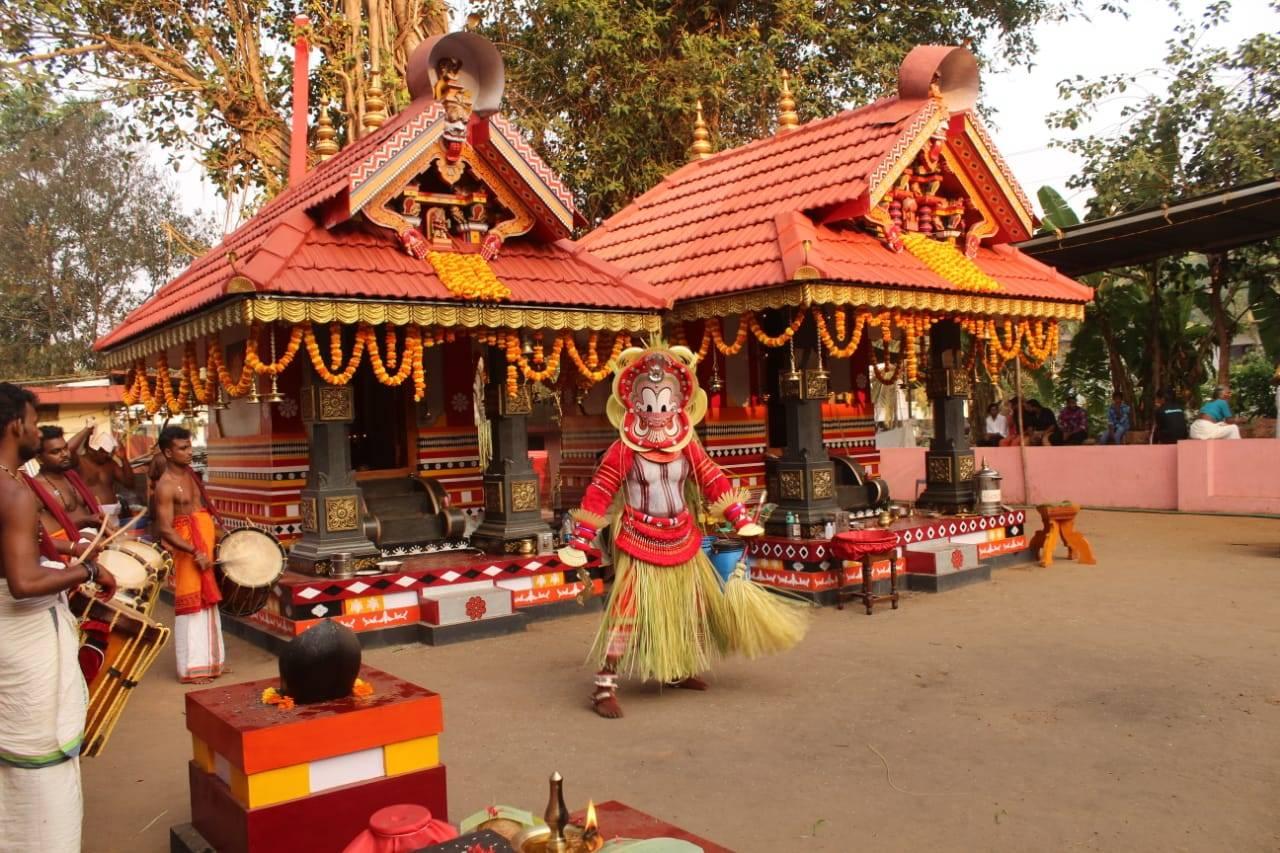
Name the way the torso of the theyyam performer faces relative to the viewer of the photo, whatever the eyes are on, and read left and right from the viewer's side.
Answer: facing the viewer

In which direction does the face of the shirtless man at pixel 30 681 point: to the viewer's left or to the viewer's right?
to the viewer's right

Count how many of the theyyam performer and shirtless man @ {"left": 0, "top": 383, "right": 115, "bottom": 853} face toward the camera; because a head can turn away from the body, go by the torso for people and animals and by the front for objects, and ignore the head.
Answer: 1

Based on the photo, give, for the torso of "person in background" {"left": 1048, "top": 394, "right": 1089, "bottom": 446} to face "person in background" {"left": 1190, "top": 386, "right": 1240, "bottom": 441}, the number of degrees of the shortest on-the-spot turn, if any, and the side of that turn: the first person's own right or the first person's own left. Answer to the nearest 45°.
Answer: approximately 90° to the first person's own left

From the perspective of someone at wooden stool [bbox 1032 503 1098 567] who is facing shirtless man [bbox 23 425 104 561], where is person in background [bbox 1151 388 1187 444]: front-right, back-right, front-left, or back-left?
back-right

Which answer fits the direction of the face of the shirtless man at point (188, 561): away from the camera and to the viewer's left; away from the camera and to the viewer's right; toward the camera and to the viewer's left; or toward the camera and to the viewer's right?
toward the camera and to the viewer's right

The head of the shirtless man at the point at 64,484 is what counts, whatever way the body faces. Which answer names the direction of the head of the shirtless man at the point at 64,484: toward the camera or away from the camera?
toward the camera

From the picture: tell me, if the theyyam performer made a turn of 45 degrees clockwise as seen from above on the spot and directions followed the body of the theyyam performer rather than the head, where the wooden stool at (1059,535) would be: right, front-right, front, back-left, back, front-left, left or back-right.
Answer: back

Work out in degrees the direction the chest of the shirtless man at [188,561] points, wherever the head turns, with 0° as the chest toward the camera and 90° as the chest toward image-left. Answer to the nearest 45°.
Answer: approximately 315°

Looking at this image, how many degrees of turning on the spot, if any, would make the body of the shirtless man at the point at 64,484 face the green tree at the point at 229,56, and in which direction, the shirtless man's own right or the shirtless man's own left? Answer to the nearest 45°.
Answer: approximately 135° to the shirtless man's own left

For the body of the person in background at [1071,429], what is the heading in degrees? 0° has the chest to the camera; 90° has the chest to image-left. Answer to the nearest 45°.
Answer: approximately 45°

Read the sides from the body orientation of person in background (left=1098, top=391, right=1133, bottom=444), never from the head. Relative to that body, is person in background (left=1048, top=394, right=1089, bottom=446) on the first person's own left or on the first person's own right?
on the first person's own right

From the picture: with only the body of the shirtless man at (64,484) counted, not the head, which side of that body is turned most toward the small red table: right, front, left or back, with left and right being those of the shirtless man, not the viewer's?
left

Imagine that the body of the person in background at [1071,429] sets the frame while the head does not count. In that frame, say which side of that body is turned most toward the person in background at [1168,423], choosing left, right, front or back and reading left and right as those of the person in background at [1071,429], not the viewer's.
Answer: left

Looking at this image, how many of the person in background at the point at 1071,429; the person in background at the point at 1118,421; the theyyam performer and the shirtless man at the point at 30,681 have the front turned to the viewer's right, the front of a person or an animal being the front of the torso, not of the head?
1

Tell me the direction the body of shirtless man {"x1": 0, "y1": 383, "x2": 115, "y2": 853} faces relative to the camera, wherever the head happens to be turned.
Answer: to the viewer's right
